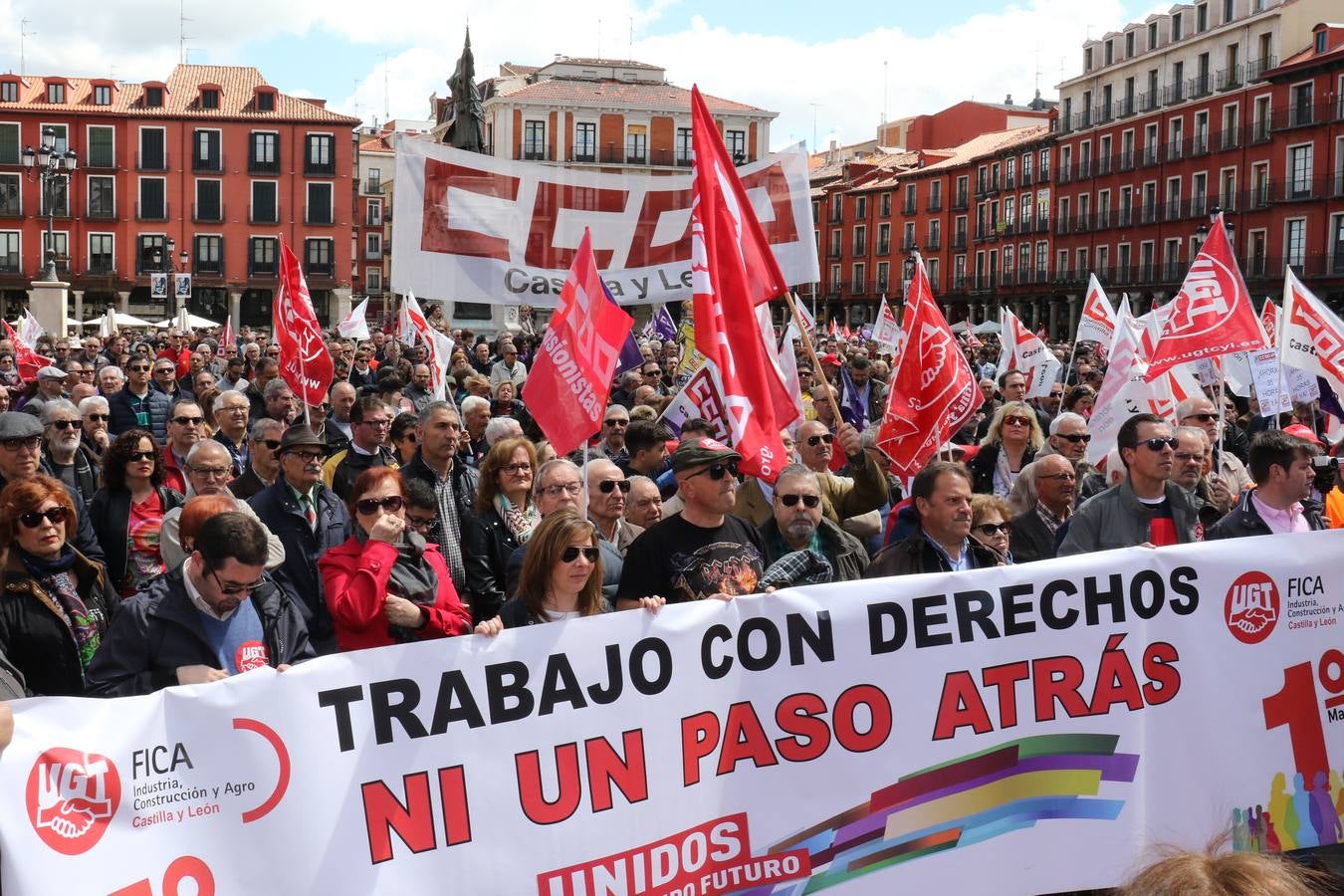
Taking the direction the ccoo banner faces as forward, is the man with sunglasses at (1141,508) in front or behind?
in front

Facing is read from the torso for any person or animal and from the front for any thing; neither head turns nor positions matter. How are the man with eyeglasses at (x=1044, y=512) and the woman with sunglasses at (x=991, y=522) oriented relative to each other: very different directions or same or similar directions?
same or similar directions

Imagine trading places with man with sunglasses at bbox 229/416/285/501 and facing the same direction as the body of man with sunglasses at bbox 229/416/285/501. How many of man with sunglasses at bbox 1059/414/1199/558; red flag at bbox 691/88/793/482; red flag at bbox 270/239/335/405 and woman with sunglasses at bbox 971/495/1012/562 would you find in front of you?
3

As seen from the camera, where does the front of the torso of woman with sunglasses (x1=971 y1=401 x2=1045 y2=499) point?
toward the camera

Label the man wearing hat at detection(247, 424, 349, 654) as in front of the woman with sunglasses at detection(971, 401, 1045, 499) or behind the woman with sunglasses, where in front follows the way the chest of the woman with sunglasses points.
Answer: in front

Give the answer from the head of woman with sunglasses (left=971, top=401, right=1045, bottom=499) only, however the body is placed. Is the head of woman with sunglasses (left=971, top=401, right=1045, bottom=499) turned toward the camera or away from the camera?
toward the camera

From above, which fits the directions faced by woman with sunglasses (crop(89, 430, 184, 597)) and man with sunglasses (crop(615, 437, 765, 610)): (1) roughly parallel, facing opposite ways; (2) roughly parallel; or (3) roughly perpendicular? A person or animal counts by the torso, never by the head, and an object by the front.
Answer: roughly parallel

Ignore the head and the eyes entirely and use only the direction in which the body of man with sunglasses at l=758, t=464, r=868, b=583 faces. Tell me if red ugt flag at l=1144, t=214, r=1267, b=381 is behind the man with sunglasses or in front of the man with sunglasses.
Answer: behind

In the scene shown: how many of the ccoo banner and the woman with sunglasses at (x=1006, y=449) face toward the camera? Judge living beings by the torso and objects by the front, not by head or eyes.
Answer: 2

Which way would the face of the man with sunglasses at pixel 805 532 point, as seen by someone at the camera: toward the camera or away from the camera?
toward the camera

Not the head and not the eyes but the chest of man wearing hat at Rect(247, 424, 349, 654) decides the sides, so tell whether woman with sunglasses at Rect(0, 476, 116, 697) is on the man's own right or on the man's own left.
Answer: on the man's own right

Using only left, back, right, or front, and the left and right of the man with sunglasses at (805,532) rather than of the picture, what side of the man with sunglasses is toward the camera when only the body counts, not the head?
front

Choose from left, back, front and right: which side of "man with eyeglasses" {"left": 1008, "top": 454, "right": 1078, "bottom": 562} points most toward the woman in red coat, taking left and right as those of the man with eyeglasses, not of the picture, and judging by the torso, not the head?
right
